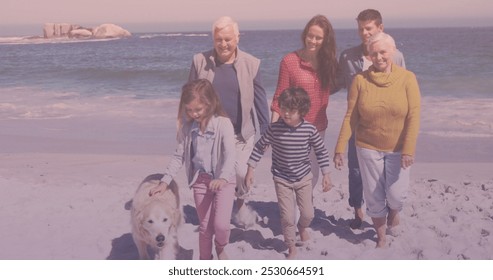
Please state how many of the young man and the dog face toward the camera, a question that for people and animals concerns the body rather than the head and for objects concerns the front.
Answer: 2

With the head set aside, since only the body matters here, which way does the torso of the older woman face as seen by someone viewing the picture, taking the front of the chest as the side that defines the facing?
toward the camera

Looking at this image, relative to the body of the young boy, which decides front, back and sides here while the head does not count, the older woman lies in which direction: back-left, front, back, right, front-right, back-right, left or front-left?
left

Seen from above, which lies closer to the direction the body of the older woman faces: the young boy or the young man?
the young boy

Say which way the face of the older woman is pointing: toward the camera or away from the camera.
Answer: toward the camera

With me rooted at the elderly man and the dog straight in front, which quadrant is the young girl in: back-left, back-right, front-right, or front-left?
front-left

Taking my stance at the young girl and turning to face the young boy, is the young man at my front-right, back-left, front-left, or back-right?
front-left

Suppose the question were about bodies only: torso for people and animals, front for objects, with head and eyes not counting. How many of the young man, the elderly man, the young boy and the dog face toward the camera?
4

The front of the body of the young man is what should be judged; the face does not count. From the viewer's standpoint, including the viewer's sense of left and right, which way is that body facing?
facing the viewer

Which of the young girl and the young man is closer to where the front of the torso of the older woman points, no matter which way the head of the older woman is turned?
the young girl

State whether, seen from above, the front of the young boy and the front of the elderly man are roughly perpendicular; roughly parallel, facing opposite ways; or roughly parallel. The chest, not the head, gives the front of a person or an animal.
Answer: roughly parallel

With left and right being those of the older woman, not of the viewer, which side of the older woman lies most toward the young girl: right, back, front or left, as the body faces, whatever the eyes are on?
right

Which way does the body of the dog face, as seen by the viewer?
toward the camera

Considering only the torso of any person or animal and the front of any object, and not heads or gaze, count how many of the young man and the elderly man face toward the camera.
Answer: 2
